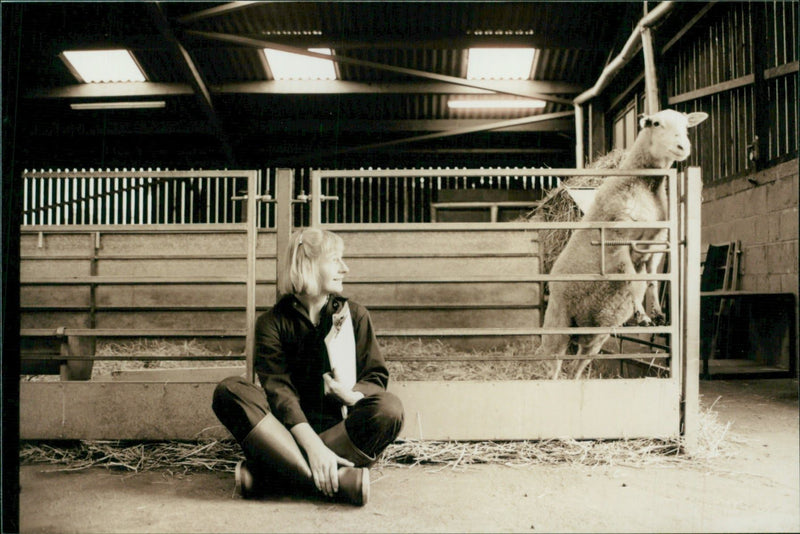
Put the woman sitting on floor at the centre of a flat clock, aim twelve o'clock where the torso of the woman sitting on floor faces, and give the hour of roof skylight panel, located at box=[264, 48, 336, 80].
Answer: The roof skylight panel is roughly at 6 o'clock from the woman sitting on floor.

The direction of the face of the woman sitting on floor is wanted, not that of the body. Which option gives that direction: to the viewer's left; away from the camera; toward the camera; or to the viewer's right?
to the viewer's right

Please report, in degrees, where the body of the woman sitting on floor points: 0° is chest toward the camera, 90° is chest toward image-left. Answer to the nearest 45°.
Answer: approximately 0°

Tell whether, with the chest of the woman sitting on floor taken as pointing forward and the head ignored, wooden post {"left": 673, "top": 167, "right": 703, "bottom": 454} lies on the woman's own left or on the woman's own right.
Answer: on the woman's own left

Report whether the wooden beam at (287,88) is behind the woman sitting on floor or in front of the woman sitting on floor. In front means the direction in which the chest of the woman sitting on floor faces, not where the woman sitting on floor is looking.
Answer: behind

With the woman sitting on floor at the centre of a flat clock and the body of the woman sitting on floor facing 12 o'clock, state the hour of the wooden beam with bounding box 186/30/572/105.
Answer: The wooden beam is roughly at 6 o'clock from the woman sitting on floor.

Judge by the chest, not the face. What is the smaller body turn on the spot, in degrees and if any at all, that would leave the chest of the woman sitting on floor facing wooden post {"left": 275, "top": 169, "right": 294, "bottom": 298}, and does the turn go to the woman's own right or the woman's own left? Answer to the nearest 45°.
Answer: approximately 180°

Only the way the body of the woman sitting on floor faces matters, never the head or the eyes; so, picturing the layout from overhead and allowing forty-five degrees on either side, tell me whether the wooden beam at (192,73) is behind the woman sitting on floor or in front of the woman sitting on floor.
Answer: behind

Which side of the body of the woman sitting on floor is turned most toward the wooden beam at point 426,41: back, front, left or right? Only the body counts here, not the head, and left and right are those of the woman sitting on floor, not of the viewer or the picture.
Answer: back
